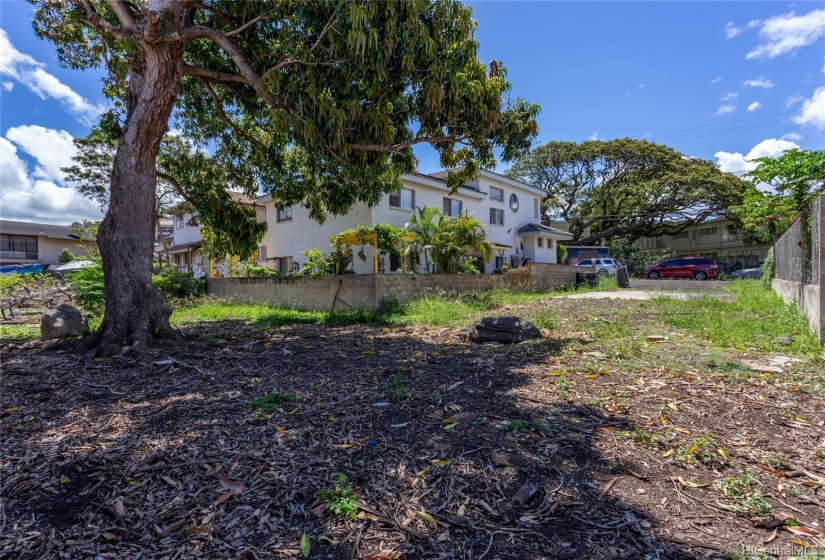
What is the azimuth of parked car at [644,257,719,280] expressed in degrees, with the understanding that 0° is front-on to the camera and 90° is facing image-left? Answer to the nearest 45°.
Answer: approximately 90°

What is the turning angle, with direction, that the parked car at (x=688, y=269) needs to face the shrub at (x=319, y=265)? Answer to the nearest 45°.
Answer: approximately 45° to its left

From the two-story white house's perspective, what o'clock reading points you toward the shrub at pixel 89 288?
The shrub is roughly at 3 o'clock from the two-story white house.

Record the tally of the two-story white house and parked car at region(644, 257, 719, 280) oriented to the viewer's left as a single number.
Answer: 1

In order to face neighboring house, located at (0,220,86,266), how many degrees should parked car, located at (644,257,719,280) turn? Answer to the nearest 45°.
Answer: approximately 45° to its left

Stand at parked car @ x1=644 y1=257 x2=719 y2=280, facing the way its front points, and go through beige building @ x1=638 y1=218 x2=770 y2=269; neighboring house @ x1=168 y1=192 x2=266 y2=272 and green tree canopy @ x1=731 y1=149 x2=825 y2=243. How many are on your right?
1

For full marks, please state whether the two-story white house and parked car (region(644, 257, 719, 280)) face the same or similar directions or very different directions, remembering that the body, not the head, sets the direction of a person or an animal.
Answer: very different directions

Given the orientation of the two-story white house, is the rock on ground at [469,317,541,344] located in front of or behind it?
in front
